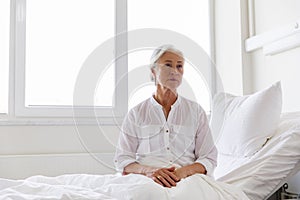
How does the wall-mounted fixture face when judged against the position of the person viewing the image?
facing the viewer and to the left of the viewer

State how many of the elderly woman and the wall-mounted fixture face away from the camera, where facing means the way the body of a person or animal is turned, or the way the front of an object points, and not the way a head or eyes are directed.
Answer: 0

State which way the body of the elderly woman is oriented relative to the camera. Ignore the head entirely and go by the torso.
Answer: toward the camera

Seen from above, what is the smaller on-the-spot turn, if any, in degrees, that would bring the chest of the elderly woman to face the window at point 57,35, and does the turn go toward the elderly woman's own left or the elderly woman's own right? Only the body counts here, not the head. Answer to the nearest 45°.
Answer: approximately 135° to the elderly woman's own right

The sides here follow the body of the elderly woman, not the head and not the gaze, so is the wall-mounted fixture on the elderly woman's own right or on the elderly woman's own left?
on the elderly woman's own left

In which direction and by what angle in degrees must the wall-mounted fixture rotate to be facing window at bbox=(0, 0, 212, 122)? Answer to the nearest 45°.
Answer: approximately 45° to its right

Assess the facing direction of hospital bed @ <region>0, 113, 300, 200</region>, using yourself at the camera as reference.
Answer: facing to the left of the viewer

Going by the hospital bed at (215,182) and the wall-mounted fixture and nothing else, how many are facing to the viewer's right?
0

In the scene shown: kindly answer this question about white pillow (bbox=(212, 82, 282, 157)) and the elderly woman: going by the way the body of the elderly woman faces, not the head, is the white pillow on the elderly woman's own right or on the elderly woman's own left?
on the elderly woman's own left

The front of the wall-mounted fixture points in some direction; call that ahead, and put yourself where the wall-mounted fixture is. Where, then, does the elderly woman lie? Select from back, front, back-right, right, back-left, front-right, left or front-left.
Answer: front

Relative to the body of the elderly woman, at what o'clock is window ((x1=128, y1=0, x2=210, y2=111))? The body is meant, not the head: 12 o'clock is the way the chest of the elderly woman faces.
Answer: The window is roughly at 6 o'clock from the elderly woman.
